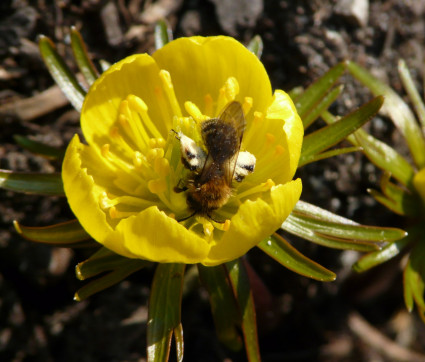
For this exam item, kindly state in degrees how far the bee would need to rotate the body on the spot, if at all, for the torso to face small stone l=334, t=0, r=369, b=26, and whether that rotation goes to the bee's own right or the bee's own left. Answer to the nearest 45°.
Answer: approximately 135° to the bee's own left

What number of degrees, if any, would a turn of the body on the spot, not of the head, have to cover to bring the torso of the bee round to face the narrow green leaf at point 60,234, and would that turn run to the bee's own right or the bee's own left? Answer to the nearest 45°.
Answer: approximately 90° to the bee's own right

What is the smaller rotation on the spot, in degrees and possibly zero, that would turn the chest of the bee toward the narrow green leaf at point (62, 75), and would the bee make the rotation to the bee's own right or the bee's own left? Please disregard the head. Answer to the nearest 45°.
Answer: approximately 135° to the bee's own right

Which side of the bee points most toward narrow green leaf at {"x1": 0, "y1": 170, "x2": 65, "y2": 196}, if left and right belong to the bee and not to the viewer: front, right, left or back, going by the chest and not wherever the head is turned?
right

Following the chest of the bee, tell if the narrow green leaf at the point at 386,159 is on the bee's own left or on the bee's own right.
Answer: on the bee's own left

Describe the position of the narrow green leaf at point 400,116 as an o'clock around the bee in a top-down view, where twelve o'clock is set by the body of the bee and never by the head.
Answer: The narrow green leaf is roughly at 8 o'clock from the bee.

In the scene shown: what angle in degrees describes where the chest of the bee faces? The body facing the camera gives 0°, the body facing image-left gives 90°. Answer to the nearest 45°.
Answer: approximately 0°
